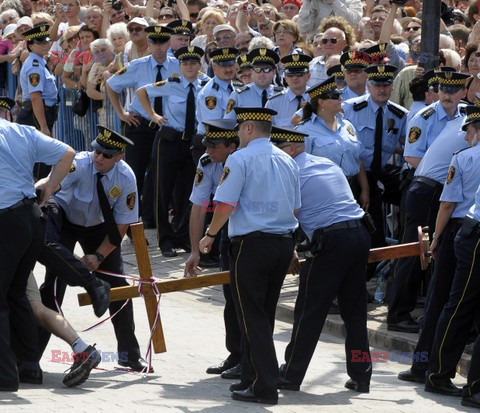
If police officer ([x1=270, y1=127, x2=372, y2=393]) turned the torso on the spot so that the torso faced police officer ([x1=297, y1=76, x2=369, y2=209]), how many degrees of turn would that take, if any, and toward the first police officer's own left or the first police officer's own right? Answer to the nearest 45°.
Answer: approximately 45° to the first police officer's own right

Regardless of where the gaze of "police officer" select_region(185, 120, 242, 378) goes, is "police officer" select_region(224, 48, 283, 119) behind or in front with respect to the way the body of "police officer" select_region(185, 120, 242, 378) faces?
behind

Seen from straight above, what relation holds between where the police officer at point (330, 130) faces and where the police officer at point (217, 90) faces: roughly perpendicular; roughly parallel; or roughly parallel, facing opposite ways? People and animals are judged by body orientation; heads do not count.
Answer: roughly parallel

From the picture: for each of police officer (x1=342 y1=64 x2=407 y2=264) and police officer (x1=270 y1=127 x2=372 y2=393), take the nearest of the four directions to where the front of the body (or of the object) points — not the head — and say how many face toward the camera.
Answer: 1

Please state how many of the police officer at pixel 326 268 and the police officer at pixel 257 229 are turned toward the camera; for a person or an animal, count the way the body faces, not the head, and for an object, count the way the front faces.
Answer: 0

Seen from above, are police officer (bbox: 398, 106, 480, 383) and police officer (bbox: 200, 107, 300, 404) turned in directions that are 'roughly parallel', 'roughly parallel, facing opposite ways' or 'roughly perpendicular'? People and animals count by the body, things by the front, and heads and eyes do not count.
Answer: roughly perpendicular

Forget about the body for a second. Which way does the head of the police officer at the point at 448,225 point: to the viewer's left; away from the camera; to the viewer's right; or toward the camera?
to the viewer's left

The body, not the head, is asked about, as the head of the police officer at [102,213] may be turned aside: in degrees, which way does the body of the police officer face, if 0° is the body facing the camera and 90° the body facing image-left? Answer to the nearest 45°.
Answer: approximately 45°

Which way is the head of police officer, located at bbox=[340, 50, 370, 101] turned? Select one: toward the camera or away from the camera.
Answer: toward the camera

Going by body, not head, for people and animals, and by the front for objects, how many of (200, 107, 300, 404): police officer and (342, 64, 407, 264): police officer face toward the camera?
1

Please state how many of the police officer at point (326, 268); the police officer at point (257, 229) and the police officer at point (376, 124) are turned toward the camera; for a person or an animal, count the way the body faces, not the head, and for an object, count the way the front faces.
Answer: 1

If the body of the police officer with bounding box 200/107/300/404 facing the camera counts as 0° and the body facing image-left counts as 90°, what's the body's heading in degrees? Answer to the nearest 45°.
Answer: approximately 135°

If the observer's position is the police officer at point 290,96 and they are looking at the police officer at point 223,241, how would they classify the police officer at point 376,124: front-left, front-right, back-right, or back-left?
front-left
